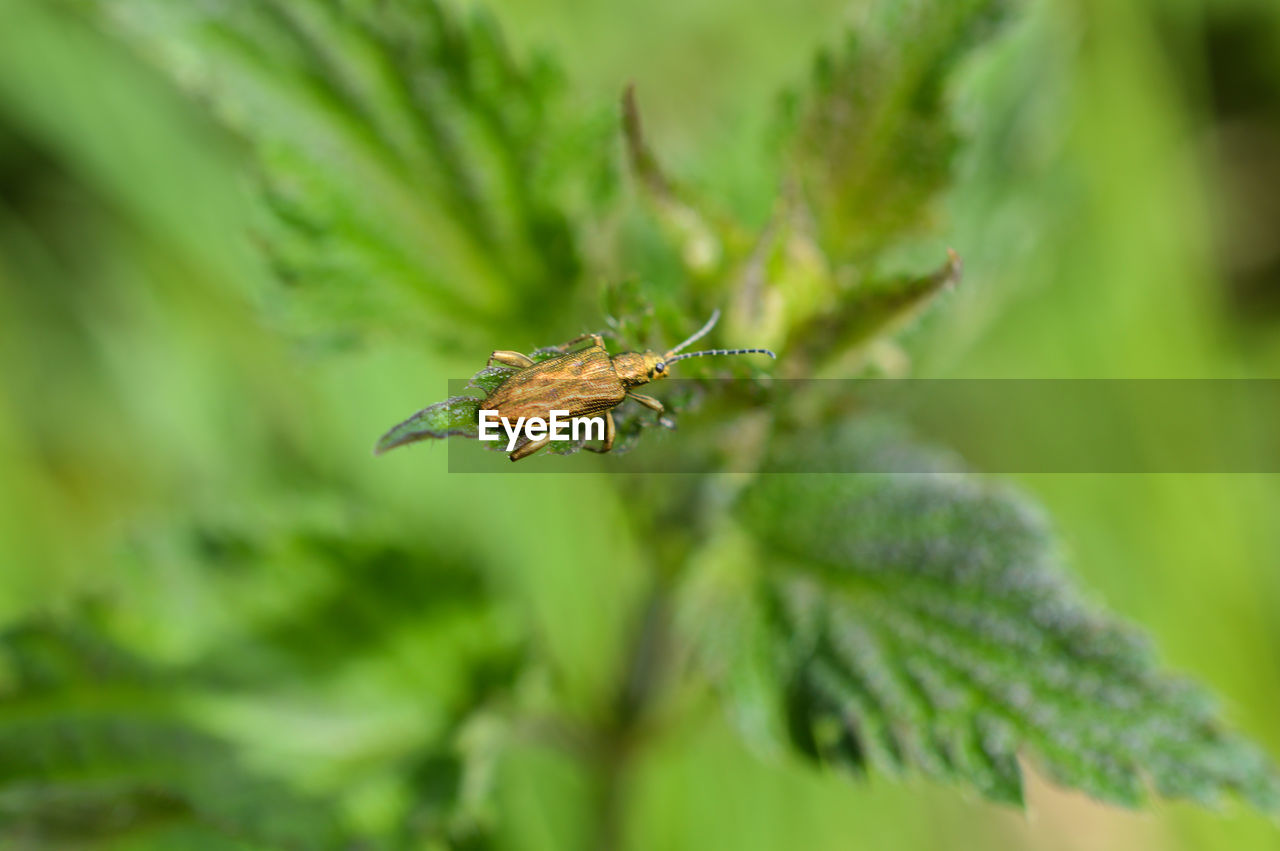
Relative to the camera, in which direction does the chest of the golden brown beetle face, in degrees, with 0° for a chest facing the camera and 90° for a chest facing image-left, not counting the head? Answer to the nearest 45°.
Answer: approximately 270°
